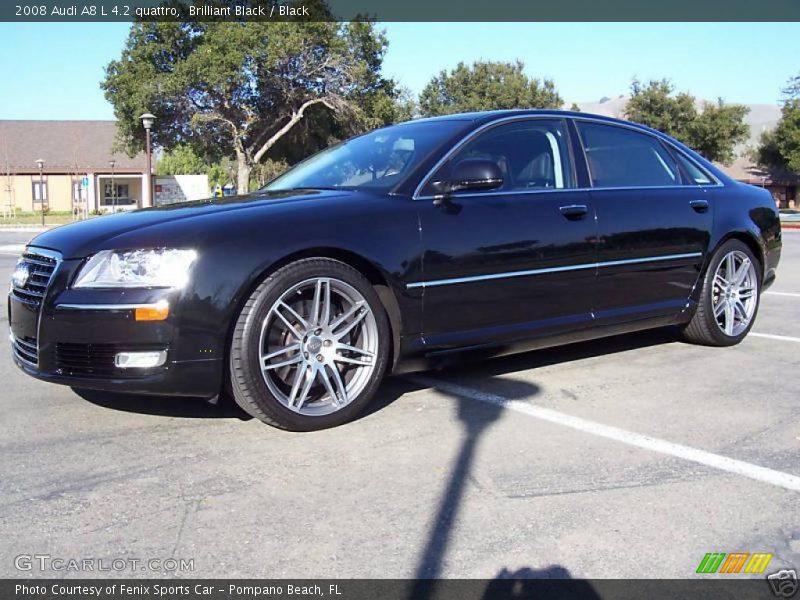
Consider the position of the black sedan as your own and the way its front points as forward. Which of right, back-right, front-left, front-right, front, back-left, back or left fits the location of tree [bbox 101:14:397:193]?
back-right

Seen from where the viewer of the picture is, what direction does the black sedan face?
facing the viewer and to the left of the viewer

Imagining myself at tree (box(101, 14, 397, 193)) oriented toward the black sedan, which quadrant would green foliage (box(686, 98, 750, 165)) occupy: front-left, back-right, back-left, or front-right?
back-left

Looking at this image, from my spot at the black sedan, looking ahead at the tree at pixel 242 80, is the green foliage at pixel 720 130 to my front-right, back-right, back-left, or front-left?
front-right

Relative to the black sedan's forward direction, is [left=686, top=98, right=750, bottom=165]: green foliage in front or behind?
behind

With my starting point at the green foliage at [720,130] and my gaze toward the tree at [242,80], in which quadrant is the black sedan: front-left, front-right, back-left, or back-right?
front-left

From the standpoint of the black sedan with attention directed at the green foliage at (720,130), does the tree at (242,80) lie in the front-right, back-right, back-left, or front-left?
front-left
